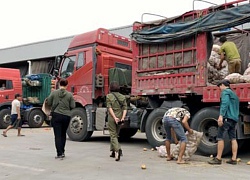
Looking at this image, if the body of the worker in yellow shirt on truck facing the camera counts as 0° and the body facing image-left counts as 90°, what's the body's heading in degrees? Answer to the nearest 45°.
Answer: approximately 135°

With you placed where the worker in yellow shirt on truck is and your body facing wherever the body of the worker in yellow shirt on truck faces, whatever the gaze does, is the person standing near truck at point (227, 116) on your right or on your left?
on your left

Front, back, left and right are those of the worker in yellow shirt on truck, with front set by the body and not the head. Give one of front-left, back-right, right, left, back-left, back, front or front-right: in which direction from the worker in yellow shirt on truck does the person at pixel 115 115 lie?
left

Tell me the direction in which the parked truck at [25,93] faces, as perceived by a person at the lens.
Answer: facing to the left of the viewer

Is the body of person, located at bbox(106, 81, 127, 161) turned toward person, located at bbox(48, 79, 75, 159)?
no

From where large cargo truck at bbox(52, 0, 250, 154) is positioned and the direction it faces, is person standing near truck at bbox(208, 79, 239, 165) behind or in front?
behind

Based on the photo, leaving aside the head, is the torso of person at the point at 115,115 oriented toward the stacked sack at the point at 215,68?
no

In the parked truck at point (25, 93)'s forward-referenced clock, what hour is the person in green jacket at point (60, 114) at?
The person in green jacket is roughly at 9 o'clock from the parked truck.

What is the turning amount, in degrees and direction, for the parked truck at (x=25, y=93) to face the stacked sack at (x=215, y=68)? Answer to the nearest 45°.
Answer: approximately 135° to its left

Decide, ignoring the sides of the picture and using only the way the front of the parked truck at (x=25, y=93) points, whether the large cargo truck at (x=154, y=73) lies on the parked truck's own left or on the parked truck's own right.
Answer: on the parked truck's own left

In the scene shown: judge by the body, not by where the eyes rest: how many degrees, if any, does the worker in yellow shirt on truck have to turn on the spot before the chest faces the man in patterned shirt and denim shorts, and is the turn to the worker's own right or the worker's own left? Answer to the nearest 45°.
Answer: approximately 90° to the worker's own left

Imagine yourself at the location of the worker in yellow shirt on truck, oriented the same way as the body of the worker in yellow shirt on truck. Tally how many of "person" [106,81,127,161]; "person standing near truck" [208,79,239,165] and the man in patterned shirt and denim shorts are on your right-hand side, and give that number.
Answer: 0
